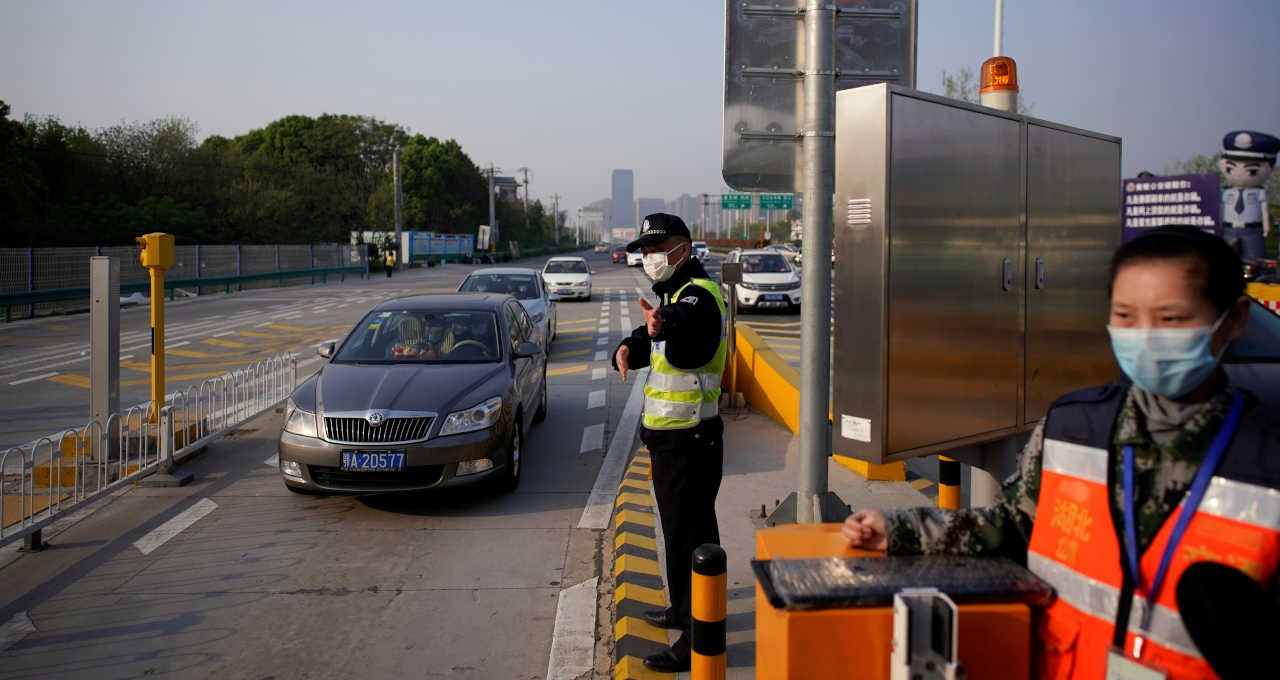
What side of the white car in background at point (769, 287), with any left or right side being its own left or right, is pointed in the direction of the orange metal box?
front

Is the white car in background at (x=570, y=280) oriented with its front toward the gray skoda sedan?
yes

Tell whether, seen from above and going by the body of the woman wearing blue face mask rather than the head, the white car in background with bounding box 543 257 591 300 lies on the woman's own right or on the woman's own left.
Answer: on the woman's own right

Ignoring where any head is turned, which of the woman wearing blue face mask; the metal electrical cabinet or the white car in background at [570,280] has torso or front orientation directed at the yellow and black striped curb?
the white car in background

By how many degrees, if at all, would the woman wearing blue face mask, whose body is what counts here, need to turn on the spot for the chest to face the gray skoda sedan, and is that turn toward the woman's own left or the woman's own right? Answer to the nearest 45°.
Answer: approximately 90° to the woman's own right

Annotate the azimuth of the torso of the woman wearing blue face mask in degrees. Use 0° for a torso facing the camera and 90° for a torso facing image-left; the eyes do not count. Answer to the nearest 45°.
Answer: approximately 45°

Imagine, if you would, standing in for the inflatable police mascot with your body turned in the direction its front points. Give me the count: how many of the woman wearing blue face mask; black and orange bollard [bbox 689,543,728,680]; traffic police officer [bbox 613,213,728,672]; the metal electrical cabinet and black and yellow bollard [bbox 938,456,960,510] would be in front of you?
5
